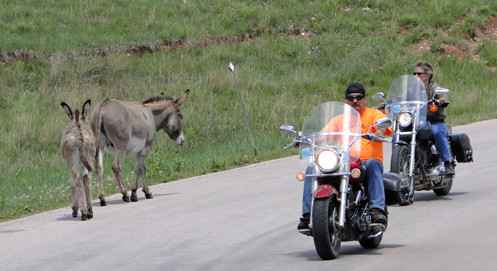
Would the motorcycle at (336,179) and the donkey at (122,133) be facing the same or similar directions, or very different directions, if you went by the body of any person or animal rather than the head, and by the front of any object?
very different directions

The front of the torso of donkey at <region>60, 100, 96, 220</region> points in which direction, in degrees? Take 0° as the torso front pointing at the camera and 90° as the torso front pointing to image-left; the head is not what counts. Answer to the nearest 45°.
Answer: approximately 180°

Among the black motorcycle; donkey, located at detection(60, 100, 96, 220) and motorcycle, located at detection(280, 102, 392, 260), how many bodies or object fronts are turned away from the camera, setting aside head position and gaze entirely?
1

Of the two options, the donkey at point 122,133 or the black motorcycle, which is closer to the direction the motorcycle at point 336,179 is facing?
the donkey

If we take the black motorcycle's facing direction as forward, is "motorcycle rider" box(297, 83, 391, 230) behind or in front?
in front

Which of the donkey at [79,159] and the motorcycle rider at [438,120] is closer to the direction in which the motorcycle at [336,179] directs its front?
the donkey

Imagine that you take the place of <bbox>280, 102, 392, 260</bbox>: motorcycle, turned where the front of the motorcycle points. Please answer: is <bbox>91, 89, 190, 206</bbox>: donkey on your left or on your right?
on your right

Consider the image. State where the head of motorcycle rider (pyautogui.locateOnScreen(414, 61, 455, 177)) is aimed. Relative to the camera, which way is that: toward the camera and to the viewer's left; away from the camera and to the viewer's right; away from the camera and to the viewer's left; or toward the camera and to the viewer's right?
toward the camera and to the viewer's left

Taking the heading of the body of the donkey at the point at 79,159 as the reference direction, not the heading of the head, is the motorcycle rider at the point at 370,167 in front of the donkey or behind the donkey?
behind

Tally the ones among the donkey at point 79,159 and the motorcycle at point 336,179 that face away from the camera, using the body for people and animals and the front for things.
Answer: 1

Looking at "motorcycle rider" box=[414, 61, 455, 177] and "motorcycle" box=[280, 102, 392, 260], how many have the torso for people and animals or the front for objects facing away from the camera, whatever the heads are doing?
0
